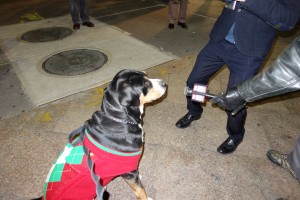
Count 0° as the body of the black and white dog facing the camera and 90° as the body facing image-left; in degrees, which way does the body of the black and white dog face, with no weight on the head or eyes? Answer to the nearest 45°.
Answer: approximately 270°

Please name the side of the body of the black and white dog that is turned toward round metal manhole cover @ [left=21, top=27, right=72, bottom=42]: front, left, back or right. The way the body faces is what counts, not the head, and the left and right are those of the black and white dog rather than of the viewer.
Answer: left

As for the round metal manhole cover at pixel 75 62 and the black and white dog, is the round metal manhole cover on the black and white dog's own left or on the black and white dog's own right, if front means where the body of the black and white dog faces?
on the black and white dog's own left
